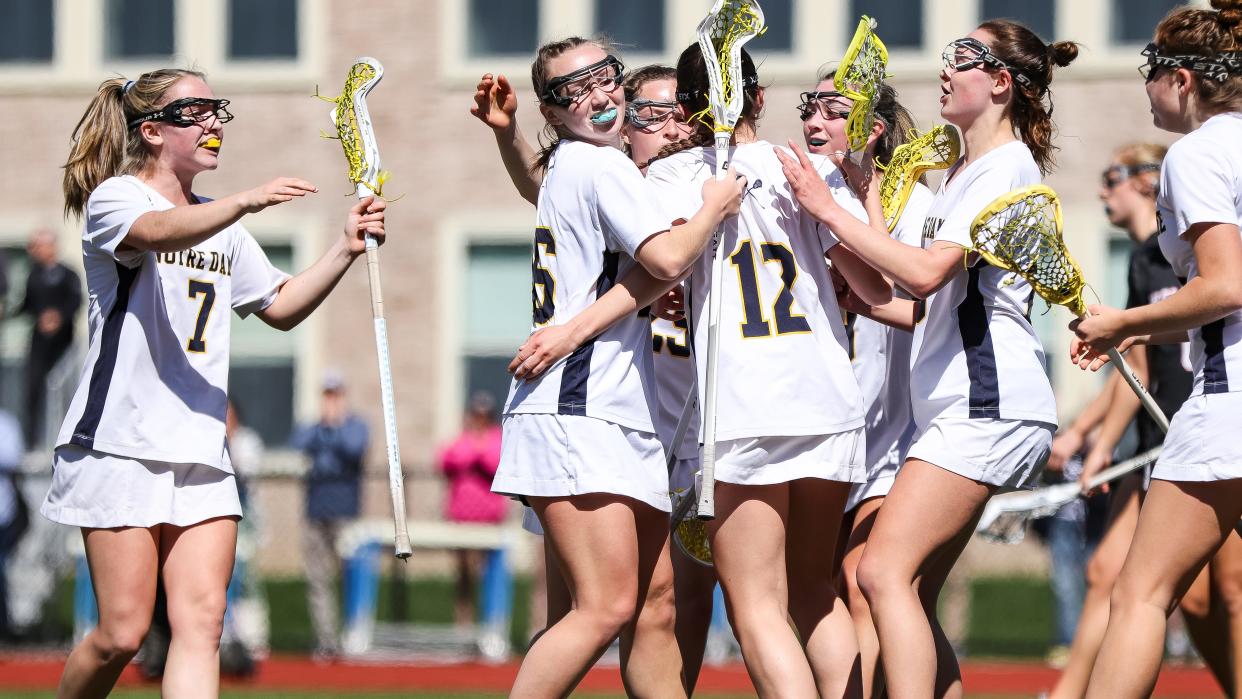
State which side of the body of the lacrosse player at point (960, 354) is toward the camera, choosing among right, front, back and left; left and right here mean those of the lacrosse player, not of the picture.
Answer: left

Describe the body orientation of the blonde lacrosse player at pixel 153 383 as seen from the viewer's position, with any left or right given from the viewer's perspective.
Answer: facing the viewer and to the right of the viewer

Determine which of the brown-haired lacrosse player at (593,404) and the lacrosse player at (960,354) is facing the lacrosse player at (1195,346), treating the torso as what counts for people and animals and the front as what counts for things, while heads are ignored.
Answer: the brown-haired lacrosse player

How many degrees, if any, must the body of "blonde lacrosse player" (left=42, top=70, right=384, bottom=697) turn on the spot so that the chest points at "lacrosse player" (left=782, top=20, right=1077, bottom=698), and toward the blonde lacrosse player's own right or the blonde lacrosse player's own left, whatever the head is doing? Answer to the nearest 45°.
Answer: approximately 45° to the blonde lacrosse player's own left

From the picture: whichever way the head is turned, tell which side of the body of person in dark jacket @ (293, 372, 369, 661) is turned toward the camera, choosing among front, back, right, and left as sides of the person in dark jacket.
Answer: front

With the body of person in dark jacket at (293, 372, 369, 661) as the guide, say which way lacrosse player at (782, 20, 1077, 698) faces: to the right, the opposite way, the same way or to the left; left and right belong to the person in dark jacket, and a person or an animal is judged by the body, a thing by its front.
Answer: to the right

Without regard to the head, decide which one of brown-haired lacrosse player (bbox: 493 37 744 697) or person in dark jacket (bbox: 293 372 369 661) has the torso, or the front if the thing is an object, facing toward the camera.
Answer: the person in dark jacket

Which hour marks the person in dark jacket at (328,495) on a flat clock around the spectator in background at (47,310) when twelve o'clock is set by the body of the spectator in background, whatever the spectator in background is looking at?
The person in dark jacket is roughly at 9 o'clock from the spectator in background.

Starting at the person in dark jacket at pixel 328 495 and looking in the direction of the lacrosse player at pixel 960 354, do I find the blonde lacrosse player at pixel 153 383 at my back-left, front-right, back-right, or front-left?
front-right

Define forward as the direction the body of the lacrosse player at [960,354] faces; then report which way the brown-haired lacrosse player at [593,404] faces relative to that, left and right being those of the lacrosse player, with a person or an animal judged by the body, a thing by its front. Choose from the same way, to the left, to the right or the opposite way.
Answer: the opposite way

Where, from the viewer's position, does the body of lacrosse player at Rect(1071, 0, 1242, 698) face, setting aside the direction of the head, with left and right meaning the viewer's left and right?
facing to the left of the viewer

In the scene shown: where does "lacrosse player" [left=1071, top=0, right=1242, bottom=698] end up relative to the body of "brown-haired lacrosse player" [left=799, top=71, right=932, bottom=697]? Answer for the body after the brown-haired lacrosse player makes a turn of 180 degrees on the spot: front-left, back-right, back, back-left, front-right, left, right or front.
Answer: right

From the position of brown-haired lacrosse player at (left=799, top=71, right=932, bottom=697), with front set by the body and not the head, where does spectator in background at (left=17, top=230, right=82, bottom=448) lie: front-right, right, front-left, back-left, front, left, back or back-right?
right

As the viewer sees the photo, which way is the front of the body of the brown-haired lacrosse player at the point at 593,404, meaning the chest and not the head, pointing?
to the viewer's right

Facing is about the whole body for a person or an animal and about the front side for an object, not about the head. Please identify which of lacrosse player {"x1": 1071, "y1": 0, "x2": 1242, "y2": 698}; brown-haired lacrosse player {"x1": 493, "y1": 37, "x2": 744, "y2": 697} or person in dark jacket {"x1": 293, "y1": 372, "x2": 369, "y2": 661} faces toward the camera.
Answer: the person in dark jacket

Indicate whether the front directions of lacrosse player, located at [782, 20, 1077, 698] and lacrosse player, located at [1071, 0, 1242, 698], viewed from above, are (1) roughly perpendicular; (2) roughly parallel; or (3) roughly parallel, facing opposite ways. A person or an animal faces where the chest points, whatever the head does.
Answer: roughly parallel

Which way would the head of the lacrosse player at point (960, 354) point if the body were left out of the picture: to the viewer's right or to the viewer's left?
to the viewer's left

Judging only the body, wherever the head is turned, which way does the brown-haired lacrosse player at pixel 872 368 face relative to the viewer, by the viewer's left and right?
facing the viewer and to the left of the viewer

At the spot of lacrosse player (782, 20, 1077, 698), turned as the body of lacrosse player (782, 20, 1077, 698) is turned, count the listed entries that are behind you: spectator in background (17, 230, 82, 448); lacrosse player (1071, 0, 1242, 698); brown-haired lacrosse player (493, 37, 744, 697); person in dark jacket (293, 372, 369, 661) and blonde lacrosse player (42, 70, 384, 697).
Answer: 1
